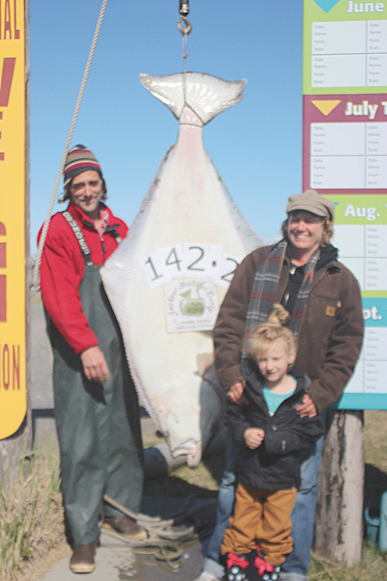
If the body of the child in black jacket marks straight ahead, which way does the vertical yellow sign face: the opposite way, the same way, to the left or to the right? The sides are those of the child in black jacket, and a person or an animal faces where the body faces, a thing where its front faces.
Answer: the same way

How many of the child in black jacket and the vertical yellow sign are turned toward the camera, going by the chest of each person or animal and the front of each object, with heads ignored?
2

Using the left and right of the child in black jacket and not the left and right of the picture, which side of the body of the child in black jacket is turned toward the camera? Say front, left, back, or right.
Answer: front

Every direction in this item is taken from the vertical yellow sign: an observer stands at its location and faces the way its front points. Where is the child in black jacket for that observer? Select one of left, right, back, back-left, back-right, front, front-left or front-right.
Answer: front-left

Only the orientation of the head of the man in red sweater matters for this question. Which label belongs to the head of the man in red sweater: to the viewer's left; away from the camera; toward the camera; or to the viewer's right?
toward the camera

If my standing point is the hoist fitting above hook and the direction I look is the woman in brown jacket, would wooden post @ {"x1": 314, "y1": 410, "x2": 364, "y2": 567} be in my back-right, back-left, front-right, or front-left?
front-left

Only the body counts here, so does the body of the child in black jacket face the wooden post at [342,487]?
no

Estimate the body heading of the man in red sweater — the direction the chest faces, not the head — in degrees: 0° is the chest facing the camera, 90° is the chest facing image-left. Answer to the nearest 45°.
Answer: approximately 315°

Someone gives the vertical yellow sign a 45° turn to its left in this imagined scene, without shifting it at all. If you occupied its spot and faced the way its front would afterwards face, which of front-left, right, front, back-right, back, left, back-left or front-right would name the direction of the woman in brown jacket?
front

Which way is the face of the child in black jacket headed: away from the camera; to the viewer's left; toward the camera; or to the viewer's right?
toward the camera
